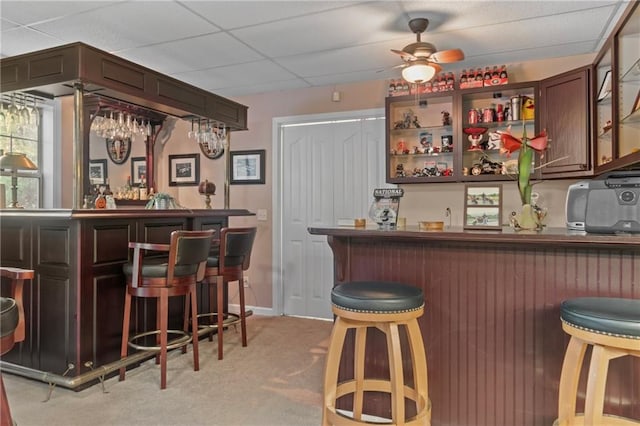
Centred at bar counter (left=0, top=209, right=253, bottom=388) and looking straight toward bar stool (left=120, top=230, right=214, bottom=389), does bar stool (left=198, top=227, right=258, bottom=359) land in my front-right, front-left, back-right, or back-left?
front-left

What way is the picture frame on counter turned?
toward the camera

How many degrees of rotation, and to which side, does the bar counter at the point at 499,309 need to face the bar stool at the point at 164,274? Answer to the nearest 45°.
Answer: approximately 90° to its right

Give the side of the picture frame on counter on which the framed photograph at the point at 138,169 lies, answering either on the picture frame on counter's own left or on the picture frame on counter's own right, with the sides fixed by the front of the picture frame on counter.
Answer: on the picture frame on counter's own right

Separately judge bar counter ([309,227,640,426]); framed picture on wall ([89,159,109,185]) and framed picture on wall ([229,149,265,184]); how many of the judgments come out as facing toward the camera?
3

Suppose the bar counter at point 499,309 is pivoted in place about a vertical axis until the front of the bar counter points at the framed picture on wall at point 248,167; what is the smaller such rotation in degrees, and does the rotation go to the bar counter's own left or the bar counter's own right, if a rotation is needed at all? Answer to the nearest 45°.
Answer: approximately 135° to the bar counter's own right

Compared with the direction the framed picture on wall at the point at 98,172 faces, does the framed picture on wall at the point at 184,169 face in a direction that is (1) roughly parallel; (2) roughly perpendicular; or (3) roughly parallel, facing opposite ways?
roughly parallel

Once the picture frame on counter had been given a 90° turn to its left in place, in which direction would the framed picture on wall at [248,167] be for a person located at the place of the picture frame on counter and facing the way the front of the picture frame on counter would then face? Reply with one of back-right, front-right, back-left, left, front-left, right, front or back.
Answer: back-left

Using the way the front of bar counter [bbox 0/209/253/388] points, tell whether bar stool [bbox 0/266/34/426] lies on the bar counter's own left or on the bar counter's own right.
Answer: on the bar counter's own right

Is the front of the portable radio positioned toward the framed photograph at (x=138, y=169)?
no

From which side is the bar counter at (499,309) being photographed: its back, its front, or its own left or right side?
front

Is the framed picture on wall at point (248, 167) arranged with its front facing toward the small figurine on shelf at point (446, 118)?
no

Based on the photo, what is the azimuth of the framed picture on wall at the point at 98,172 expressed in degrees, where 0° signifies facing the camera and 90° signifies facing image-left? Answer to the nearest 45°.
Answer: approximately 0°

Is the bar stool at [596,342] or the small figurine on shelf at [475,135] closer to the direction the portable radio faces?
the bar stool

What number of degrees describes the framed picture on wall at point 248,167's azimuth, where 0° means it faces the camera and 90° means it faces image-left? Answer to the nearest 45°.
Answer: approximately 0°

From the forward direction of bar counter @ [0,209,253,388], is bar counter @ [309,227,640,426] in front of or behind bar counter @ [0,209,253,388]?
in front

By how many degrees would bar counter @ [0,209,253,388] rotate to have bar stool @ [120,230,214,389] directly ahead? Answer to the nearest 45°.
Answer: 0° — it already faces it

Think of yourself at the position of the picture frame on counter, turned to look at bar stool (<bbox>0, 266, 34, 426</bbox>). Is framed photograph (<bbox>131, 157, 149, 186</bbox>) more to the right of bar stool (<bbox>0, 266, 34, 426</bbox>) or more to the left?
right

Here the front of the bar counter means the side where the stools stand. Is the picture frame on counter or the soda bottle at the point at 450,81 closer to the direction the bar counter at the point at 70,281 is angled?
the picture frame on counter
